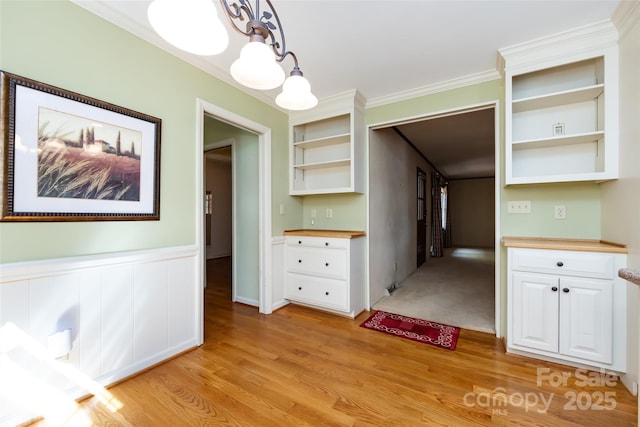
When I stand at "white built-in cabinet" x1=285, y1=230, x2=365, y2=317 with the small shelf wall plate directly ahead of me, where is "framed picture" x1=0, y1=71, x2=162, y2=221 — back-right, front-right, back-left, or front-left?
back-right

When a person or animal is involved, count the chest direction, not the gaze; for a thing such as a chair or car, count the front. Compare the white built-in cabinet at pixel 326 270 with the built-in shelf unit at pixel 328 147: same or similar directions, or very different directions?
same or similar directions

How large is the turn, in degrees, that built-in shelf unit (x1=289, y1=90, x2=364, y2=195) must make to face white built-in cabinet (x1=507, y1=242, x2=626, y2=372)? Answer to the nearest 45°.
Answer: approximately 90° to its left

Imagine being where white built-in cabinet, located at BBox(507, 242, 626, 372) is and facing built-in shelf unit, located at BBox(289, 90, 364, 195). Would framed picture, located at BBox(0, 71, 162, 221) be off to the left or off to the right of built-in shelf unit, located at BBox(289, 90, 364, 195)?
left

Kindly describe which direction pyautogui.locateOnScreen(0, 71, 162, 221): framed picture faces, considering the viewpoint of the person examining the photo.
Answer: facing the viewer and to the right of the viewer

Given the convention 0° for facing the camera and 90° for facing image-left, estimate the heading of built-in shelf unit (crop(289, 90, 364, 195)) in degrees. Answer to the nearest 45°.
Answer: approximately 45°

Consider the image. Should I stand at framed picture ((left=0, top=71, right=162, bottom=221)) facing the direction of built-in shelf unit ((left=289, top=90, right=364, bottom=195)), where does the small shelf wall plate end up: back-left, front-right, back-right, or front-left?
front-right

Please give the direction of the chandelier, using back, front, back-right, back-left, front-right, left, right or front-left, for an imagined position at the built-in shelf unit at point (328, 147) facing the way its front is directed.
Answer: front-left

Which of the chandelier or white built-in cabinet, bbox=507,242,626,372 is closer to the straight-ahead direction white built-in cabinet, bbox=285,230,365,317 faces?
the chandelier

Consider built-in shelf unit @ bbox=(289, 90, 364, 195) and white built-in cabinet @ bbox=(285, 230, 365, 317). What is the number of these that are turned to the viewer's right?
0

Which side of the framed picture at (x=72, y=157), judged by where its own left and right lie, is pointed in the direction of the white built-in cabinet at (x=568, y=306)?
front

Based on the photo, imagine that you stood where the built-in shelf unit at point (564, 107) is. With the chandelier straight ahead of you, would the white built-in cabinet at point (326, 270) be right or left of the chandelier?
right

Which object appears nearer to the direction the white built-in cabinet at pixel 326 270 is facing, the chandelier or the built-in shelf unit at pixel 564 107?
the chandelier
